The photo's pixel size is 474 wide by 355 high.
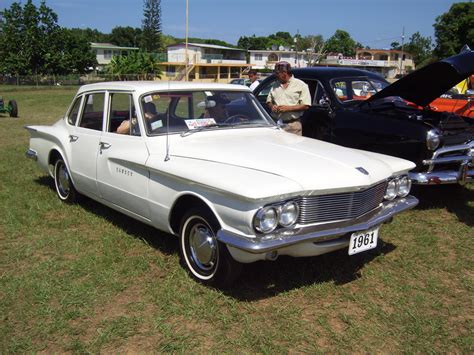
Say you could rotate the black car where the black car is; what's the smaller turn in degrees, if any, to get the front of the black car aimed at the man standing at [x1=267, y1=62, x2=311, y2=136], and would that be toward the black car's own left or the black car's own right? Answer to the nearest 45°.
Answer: approximately 135° to the black car's own right

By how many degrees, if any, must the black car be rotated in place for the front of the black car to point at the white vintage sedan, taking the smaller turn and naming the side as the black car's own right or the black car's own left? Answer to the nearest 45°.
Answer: approximately 90° to the black car's own right

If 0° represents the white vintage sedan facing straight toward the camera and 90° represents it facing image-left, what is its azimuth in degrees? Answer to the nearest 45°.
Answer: approximately 315°

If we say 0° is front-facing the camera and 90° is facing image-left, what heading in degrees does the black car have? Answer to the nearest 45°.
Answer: approximately 315°

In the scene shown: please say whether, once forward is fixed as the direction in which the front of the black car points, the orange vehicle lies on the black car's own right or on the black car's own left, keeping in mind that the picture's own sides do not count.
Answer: on the black car's own left

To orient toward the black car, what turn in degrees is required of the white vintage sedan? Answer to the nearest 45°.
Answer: approximately 90° to its left

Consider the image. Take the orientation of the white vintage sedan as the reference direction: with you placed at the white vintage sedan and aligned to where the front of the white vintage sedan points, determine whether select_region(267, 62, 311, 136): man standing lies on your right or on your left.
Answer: on your left
